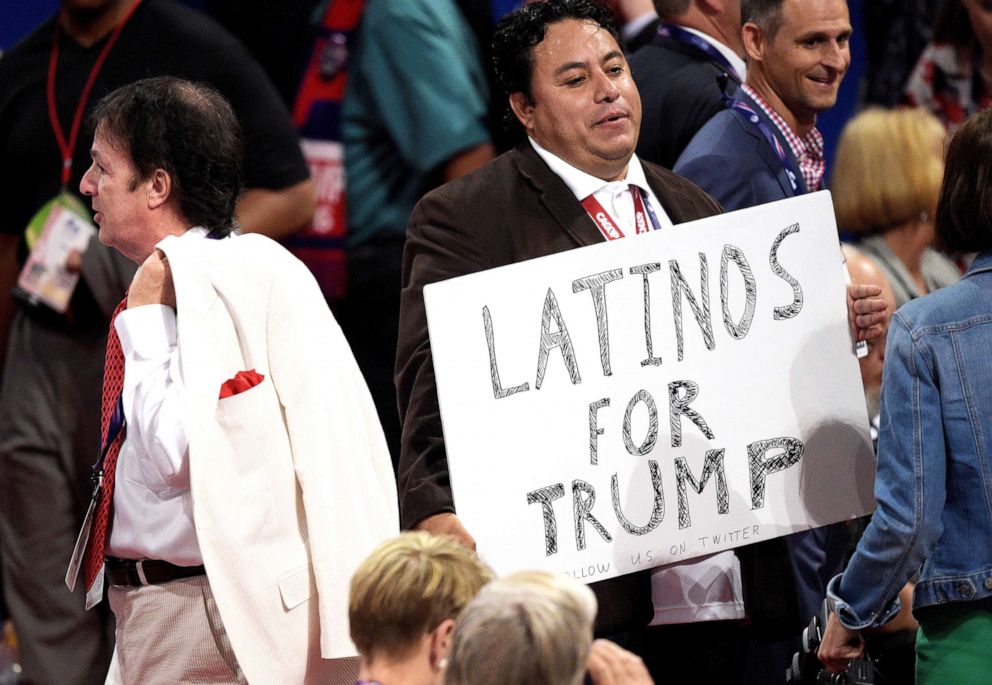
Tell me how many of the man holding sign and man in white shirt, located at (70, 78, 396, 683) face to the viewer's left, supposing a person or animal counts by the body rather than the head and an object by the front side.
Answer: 1

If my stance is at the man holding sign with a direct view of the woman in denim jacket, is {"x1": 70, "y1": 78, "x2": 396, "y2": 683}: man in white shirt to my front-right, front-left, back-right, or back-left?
back-right

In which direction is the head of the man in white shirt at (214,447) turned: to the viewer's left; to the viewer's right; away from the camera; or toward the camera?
to the viewer's left

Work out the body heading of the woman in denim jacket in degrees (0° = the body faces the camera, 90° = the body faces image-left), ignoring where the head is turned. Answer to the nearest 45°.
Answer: approximately 180°

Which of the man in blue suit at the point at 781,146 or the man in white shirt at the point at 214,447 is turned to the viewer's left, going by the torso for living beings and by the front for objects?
the man in white shirt

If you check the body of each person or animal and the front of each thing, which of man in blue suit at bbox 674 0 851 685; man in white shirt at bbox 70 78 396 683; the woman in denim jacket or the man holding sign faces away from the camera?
the woman in denim jacket

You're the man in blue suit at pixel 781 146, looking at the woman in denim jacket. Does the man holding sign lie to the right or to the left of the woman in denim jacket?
right

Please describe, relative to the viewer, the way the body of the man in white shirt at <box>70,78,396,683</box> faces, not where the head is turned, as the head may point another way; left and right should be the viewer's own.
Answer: facing to the left of the viewer

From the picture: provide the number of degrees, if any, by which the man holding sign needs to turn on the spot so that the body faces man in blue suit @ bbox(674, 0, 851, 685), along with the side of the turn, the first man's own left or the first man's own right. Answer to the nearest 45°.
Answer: approximately 90° to the first man's own left
